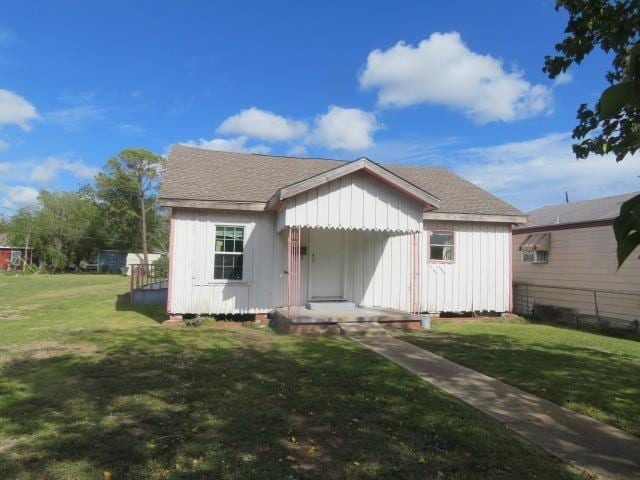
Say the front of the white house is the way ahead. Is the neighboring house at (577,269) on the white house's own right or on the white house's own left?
on the white house's own left

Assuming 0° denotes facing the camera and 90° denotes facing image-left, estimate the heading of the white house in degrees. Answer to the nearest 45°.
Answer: approximately 0°

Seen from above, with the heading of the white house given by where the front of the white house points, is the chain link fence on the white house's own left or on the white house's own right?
on the white house's own left

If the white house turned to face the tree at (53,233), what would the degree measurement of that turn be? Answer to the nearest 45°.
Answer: approximately 135° to its right

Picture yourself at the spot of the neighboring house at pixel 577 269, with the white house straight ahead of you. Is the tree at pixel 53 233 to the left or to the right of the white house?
right
